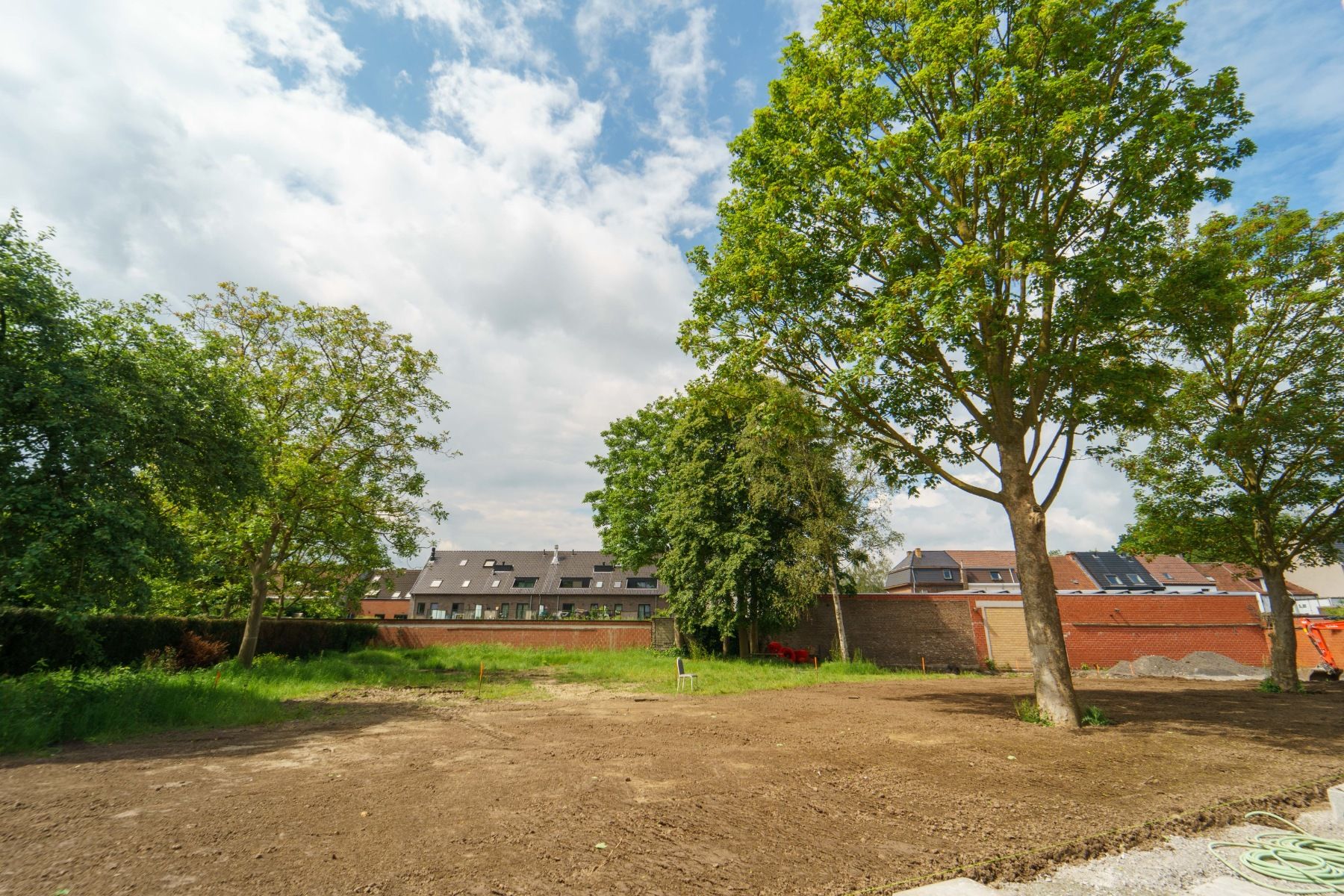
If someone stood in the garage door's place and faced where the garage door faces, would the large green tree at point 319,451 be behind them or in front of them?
in front

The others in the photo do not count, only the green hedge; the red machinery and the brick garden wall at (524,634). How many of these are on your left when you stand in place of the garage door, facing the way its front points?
1

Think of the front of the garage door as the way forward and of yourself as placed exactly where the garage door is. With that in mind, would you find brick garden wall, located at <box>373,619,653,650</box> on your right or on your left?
on your right

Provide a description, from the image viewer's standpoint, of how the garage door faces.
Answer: facing the viewer

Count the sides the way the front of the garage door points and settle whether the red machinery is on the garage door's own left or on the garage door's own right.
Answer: on the garage door's own left

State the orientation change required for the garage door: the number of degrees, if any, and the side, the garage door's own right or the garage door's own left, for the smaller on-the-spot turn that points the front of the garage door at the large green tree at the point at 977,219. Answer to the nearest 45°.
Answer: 0° — it already faces it

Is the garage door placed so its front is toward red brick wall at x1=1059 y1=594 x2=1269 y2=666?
no

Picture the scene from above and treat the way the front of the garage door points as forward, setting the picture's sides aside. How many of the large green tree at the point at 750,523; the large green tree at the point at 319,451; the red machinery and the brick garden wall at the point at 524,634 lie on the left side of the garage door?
1

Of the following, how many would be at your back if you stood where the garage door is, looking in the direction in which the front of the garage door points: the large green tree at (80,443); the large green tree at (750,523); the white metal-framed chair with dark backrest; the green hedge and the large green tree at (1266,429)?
0

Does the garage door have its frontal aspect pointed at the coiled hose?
yes

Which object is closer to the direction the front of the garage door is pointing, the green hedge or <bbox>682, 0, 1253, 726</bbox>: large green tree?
the large green tree

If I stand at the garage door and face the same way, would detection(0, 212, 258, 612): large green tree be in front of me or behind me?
in front

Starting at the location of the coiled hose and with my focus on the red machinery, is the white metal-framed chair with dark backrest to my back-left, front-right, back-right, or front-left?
front-left
